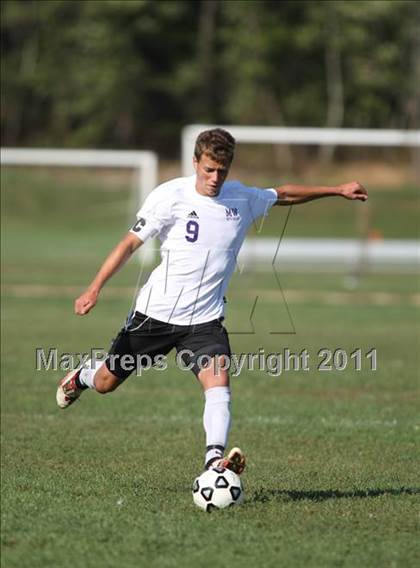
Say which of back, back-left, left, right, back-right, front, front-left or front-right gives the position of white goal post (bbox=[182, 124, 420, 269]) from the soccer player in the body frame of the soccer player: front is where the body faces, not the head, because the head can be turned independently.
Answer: back

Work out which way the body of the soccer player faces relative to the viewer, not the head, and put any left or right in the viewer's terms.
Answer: facing the viewer

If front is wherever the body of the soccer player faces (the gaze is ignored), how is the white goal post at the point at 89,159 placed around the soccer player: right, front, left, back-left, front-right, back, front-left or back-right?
back

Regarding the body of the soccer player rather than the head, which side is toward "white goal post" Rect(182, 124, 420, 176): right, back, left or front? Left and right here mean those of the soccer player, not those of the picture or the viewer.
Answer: back
